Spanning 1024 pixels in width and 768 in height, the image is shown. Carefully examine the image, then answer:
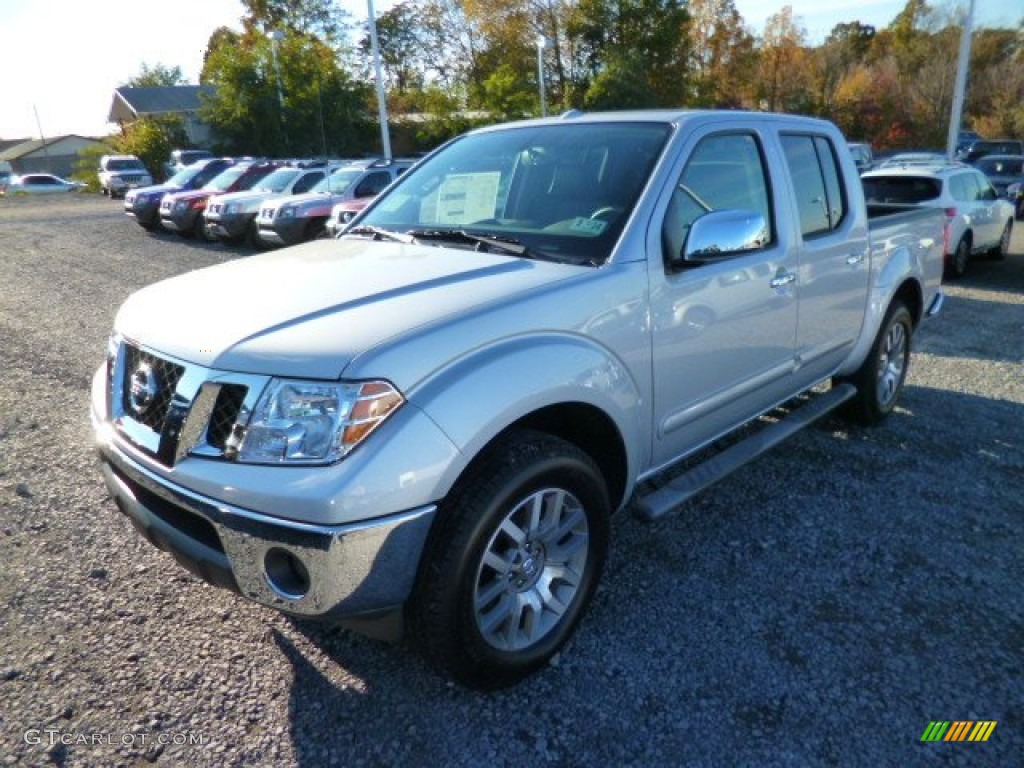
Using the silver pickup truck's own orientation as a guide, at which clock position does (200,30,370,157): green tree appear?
The green tree is roughly at 4 o'clock from the silver pickup truck.

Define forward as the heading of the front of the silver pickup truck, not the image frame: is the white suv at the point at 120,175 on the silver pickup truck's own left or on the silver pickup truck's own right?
on the silver pickup truck's own right

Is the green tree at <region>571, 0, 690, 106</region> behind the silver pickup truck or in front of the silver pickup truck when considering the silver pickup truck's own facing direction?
behind

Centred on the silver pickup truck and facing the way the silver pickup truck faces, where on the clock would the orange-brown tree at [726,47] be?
The orange-brown tree is roughly at 5 o'clock from the silver pickup truck.

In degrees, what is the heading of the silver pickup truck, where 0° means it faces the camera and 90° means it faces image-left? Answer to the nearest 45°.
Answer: approximately 45°

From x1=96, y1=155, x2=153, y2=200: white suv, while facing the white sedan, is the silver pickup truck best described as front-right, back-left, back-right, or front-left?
back-left

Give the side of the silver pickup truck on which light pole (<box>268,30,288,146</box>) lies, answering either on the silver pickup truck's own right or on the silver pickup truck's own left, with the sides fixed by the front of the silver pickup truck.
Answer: on the silver pickup truck's own right

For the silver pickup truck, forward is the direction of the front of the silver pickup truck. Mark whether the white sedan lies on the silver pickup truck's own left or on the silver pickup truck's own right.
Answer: on the silver pickup truck's own right

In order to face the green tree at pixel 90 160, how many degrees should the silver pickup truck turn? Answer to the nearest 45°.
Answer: approximately 90° to its right
